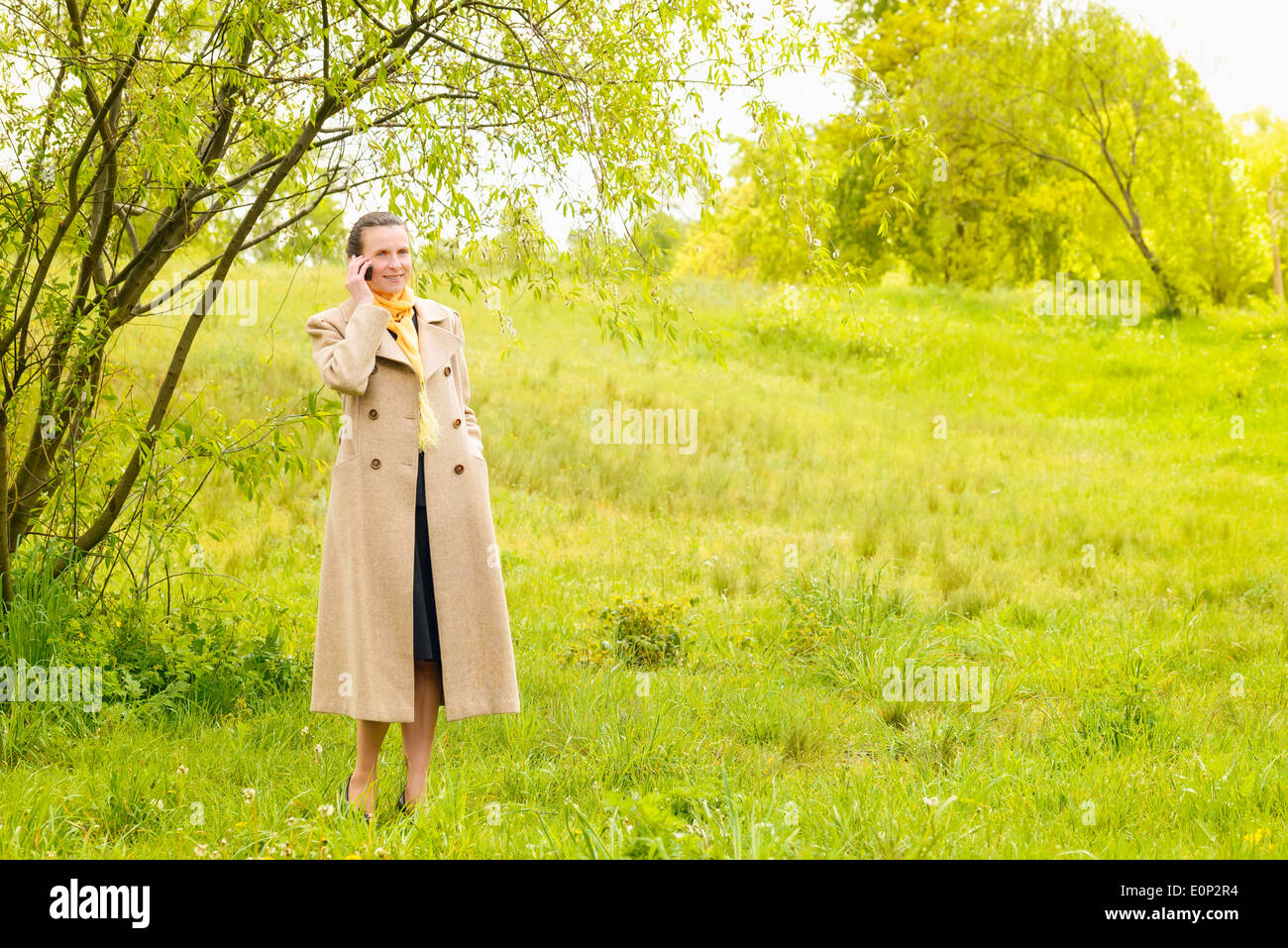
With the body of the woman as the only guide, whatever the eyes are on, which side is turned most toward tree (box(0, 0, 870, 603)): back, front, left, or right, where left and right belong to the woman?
back

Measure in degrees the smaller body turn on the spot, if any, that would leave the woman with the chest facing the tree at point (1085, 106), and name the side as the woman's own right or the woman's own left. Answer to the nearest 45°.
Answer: approximately 135° to the woman's own left

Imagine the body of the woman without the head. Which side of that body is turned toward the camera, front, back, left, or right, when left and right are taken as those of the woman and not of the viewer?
front

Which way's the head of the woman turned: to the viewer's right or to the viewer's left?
to the viewer's right
